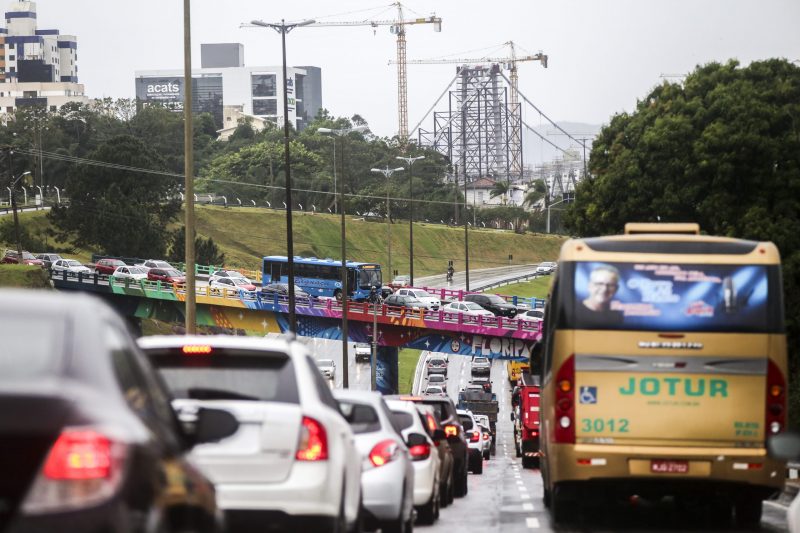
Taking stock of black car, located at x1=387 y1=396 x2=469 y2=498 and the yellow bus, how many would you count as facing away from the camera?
2

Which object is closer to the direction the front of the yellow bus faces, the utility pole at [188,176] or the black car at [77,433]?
the utility pole

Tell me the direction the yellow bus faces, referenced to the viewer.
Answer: facing away from the viewer

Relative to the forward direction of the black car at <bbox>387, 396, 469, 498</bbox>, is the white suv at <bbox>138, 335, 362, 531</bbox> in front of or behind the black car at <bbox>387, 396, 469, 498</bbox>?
behind

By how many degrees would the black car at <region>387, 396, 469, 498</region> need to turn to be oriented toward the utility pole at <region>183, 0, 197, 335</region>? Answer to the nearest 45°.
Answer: approximately 45° to its left

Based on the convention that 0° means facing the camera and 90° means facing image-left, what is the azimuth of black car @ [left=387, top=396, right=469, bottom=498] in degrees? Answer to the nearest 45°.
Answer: approximately 180°

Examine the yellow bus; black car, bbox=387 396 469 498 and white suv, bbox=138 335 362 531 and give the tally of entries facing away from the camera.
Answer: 3

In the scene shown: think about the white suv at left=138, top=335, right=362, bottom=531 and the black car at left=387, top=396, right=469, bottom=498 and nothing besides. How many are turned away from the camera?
2

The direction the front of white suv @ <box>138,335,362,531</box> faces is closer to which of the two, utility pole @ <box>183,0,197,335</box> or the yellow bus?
the utility pole

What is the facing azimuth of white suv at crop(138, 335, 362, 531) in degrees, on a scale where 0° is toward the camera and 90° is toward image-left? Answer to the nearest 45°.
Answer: approximately 180°
